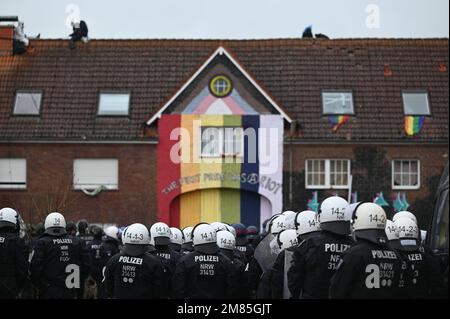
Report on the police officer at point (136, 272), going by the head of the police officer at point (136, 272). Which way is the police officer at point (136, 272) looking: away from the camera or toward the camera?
away from the camera

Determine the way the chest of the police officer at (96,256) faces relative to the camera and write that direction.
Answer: away from the camera

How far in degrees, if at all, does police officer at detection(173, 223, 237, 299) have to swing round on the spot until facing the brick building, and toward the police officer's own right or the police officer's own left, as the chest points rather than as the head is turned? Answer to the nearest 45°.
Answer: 0° — they already face it

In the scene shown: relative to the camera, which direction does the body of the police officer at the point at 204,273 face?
away from the camera

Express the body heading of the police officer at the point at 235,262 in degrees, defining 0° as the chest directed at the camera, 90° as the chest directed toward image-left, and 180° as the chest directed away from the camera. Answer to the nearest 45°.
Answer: approximately 180°

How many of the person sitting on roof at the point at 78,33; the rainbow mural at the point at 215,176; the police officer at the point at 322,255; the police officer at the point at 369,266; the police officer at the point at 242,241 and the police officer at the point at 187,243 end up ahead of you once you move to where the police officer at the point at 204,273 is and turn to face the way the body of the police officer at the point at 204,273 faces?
4

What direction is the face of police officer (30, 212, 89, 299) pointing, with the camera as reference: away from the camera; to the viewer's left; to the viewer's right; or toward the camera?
away from the camera

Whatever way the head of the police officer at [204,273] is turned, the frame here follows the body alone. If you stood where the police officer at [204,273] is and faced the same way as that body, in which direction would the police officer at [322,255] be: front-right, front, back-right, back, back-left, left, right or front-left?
back-right

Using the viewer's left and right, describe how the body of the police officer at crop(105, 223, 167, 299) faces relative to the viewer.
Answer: facing away from the viewer

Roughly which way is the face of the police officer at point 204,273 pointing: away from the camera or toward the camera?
away from the camera

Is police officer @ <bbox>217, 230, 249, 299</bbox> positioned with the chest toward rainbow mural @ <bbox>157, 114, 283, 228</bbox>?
yes

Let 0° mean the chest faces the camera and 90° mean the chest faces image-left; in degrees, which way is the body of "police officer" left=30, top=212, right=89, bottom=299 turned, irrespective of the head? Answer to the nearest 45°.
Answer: approximately 180°

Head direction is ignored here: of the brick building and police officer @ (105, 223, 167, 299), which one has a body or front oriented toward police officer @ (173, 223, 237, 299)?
the brick building
